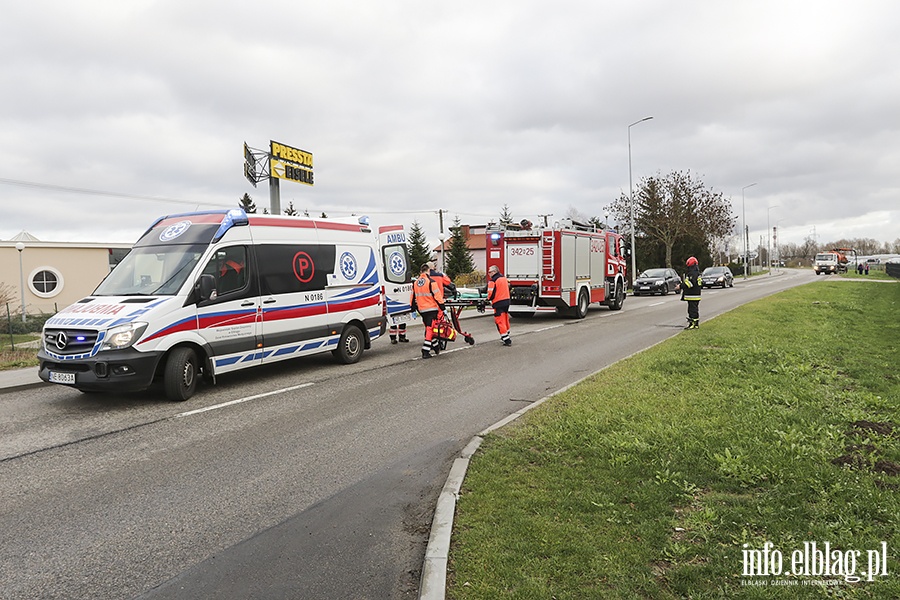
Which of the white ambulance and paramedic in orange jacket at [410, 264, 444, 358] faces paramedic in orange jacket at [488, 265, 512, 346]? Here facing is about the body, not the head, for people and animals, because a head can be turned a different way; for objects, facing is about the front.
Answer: paramedic in orange jacket at [410, 264, 444, 358]

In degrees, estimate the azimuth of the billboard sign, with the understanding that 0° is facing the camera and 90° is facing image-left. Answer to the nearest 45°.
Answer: approximately 315°

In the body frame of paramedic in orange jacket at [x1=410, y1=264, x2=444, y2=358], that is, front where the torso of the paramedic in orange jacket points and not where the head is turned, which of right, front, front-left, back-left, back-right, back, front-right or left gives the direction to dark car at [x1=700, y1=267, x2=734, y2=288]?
front

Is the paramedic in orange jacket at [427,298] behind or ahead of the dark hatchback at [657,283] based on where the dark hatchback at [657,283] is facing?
ahead

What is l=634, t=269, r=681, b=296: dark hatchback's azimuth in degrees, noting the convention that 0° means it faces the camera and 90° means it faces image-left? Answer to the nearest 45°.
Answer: approximately 45°

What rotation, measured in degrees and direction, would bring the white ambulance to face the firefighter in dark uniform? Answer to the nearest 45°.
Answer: approximately 135° to its left

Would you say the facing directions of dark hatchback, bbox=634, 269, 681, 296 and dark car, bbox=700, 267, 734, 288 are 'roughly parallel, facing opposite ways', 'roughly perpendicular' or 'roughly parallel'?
roughly parallel

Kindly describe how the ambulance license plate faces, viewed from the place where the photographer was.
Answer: facing the viewer and to the left of the viewer

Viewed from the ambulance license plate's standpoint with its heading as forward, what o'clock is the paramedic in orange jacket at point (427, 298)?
The paramedic in orange jacket is roughly at 7 o'clock from the ambulance license plate.

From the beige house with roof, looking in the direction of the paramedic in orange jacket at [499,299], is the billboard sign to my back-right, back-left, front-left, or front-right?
front-left

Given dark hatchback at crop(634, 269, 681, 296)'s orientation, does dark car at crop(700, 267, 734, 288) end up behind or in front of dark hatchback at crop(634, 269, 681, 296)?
behind

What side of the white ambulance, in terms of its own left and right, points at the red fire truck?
back

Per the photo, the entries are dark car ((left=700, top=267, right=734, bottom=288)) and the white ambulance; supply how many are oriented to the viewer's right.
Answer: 0

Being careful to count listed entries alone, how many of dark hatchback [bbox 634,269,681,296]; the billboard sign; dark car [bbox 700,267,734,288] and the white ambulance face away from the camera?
0

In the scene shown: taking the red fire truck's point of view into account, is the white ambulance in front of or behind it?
behind

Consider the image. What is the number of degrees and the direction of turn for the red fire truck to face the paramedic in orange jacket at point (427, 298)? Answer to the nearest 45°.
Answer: approximately 135° to its right

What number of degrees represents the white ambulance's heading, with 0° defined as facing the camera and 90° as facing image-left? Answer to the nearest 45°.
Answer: approximately 45°

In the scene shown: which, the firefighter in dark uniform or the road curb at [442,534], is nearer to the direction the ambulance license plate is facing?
the road curb

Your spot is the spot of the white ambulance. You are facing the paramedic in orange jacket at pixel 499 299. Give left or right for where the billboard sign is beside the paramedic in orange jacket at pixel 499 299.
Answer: left

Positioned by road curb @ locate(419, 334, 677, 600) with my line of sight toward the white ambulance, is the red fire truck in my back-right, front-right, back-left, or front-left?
front-right
